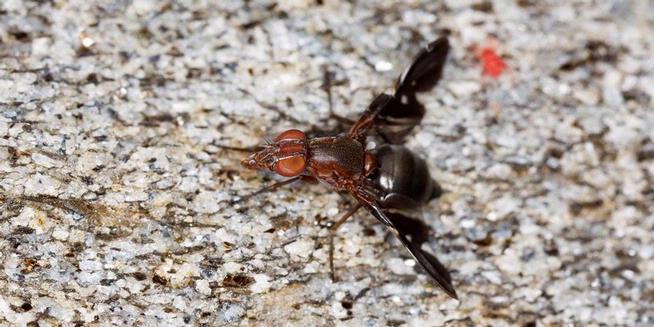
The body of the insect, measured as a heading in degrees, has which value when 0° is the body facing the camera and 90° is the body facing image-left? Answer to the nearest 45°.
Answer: approximately 90°
